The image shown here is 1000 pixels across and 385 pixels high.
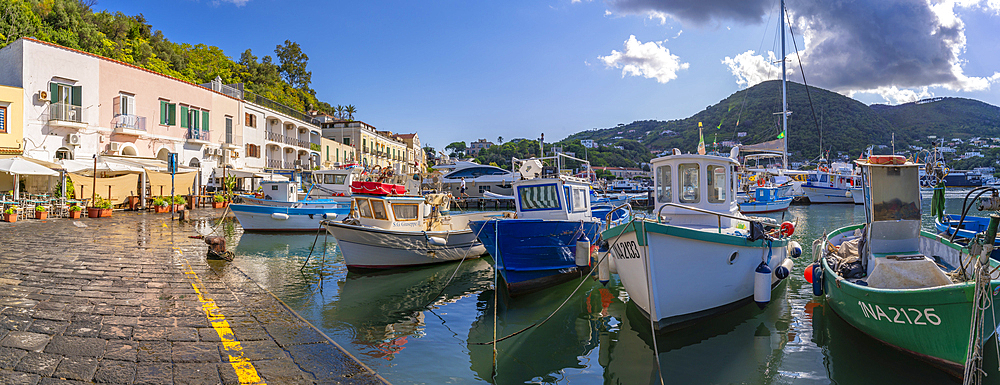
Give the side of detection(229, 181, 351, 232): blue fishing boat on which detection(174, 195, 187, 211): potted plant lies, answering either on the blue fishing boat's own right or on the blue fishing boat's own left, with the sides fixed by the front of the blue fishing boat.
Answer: on the blue fishing boat's own right

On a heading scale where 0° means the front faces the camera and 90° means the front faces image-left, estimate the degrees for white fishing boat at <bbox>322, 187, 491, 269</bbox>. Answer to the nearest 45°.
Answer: approximately 45°

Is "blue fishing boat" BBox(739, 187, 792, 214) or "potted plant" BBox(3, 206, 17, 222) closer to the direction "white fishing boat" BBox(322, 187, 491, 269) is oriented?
the potted plant

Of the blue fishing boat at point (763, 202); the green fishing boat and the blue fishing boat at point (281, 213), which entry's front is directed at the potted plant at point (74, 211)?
the blue fishing boat at point (281, 213)

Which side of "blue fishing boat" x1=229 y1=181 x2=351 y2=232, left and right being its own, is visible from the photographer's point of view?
left

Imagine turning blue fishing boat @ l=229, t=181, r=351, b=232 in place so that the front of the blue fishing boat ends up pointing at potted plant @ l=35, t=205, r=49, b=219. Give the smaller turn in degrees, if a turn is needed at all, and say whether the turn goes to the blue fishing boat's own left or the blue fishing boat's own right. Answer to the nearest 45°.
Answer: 0° — it already faces it

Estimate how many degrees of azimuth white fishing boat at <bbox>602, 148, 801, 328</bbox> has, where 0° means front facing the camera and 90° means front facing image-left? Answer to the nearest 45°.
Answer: approximately 45°
